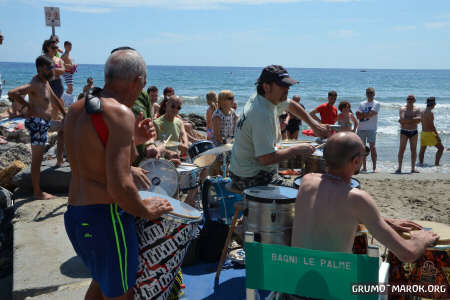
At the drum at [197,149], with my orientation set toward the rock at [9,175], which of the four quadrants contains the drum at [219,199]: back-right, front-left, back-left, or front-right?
back-left

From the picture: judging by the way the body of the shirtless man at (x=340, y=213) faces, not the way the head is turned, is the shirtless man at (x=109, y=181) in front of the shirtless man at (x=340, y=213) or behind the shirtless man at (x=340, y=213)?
behind

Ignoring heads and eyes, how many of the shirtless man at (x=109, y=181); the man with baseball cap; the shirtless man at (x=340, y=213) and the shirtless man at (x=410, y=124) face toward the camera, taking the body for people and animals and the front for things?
1

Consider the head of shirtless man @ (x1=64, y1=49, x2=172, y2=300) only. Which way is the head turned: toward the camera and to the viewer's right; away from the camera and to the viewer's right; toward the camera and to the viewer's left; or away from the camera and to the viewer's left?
away from the camera and to the viewer's right

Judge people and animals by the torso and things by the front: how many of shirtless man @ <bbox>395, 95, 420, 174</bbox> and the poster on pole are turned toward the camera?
2

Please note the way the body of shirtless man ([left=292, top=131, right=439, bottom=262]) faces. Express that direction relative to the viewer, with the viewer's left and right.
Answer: facing away from the viewer and to the right of the viewer

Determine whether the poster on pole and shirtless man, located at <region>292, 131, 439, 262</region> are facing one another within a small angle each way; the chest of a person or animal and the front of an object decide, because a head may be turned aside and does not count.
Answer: no

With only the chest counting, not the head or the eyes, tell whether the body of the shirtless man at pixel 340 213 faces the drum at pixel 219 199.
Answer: no

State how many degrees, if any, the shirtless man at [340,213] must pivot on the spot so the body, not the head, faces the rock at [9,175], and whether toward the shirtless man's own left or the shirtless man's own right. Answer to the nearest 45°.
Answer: approximately 90° to the shirtless man's own left

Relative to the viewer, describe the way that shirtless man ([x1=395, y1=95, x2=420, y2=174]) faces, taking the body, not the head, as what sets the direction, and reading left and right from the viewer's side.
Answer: facing the viewer

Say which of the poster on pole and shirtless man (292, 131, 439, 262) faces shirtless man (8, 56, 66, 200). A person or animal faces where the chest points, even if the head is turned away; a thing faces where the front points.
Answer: the poster on pole

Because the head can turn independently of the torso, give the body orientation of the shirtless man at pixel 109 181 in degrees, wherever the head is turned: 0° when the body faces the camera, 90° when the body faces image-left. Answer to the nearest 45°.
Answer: approximately 225°
